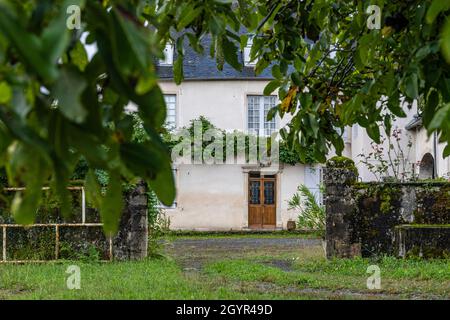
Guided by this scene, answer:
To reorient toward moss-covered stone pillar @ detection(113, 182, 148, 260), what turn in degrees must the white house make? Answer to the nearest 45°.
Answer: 0° — it already faces it

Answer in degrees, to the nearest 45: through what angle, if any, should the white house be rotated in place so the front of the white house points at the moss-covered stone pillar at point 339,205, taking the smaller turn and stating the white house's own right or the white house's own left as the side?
0° — it already faces it

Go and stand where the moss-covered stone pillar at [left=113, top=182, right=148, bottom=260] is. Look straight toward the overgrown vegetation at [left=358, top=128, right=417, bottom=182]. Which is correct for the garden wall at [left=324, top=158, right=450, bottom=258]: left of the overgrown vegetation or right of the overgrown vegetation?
right

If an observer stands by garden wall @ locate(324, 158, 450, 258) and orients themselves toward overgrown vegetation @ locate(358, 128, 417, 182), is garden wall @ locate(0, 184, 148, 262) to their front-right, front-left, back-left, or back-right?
back-left

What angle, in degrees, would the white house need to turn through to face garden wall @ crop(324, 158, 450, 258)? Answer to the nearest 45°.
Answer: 0° — it already faces it

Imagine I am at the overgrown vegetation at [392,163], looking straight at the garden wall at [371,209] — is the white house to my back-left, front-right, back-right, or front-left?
back-right

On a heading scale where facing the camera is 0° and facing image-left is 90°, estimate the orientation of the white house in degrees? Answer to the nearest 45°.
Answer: approximately 0°

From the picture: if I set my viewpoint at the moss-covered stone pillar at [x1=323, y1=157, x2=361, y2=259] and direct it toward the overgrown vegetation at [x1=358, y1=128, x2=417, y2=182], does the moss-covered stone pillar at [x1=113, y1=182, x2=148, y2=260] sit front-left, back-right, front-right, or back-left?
back-left

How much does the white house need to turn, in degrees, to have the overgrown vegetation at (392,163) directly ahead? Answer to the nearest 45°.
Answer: approximately 45° to its left
